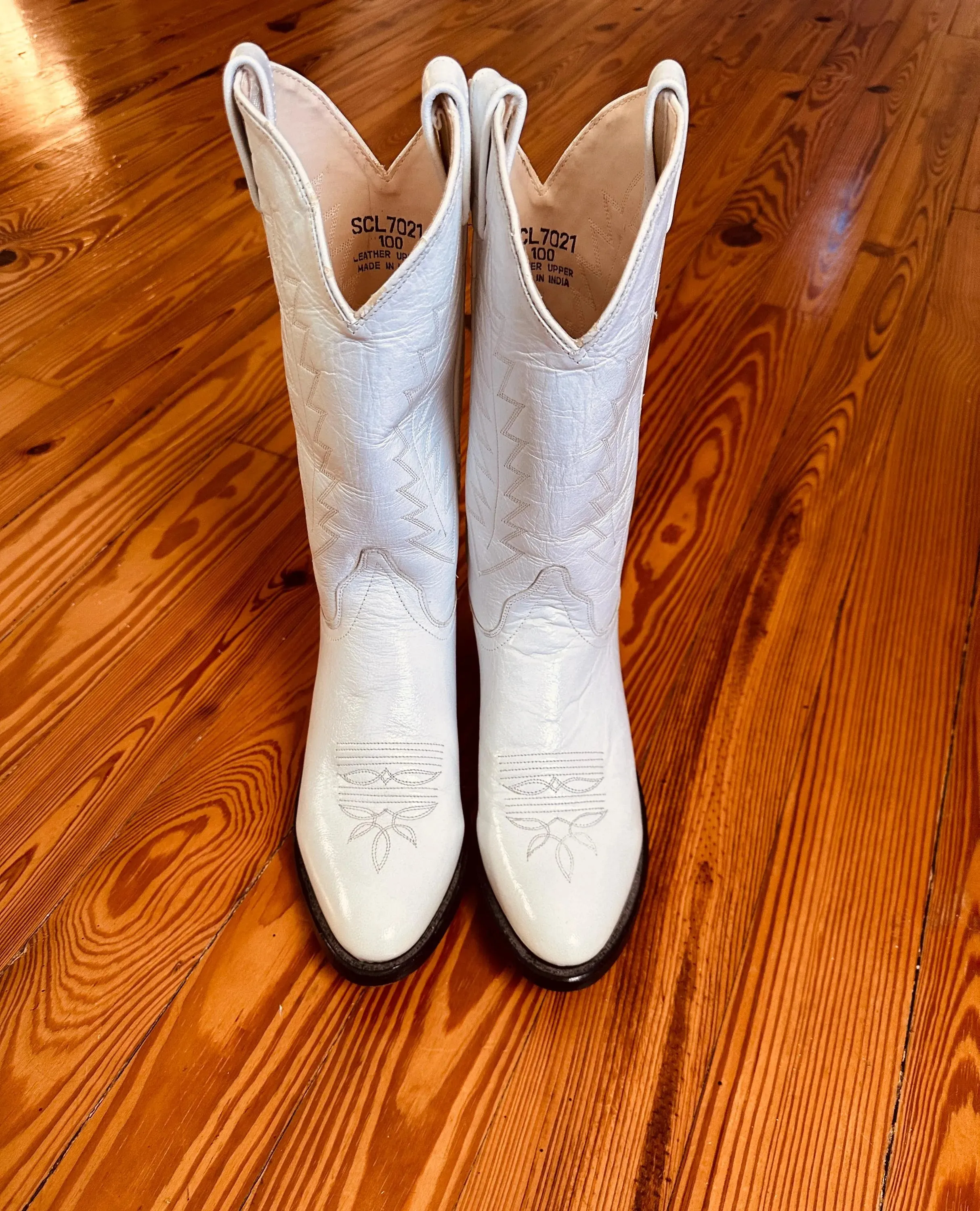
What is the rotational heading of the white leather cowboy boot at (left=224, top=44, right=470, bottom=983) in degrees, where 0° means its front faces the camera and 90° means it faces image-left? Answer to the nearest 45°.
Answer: approximately 0°

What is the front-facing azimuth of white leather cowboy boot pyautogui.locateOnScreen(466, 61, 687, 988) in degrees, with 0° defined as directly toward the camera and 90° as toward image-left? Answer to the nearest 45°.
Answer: approximately 0°

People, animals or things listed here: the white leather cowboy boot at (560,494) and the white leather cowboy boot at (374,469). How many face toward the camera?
2
